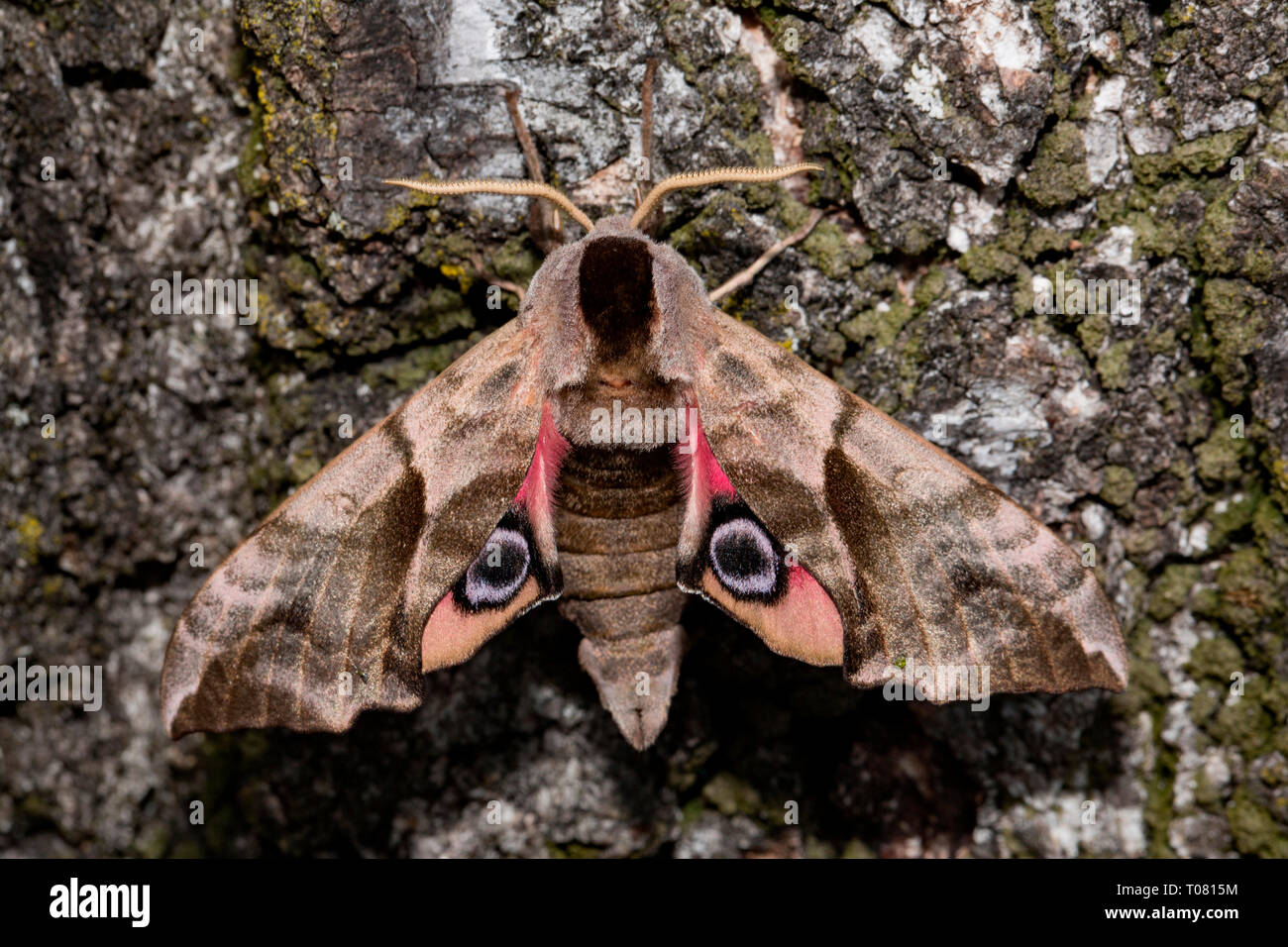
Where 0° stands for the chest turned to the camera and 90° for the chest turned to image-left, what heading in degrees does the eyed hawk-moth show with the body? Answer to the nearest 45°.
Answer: approximately 180°
